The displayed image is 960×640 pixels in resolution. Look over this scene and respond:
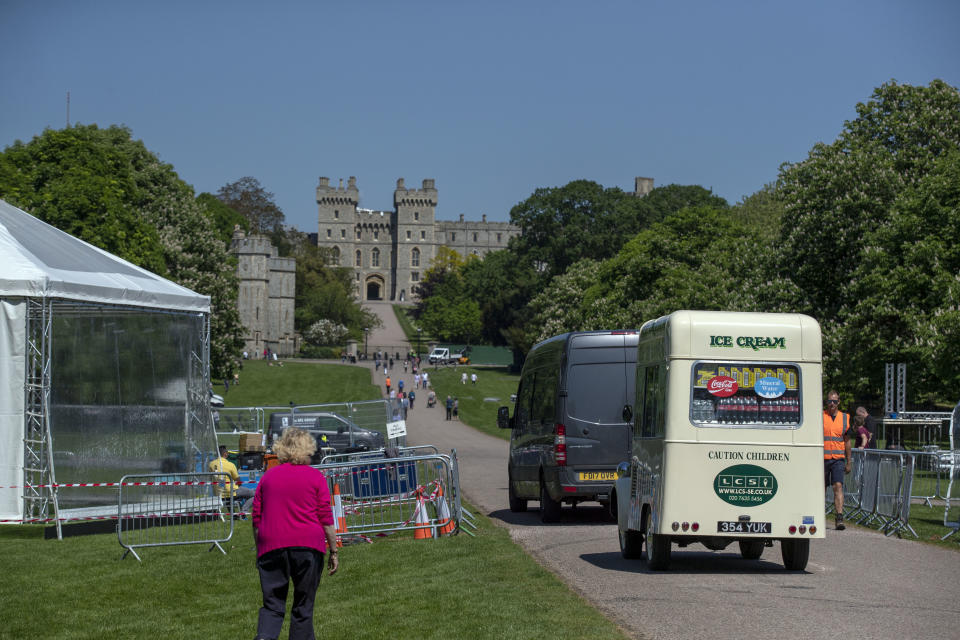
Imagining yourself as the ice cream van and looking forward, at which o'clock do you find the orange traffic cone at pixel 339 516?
The orange traffic cone is roughly at 10 o'clock from the ice cream van.

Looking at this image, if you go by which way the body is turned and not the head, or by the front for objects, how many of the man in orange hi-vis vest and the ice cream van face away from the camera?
1

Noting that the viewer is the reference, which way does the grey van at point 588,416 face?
facing away from the viewer

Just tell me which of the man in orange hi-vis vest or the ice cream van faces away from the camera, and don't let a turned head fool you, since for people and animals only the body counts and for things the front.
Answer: the ice cream van

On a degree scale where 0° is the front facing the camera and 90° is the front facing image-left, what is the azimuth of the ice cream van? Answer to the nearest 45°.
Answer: approximately 180°

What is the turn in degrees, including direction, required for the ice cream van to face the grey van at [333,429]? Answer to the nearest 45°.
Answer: approximately 45° to its left

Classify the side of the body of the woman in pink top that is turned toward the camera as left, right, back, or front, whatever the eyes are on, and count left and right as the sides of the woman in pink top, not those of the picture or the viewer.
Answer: back

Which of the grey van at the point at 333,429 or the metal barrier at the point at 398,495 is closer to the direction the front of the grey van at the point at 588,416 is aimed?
the grey van

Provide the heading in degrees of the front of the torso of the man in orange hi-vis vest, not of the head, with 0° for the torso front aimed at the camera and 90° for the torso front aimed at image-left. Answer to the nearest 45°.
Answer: approximately 0°
